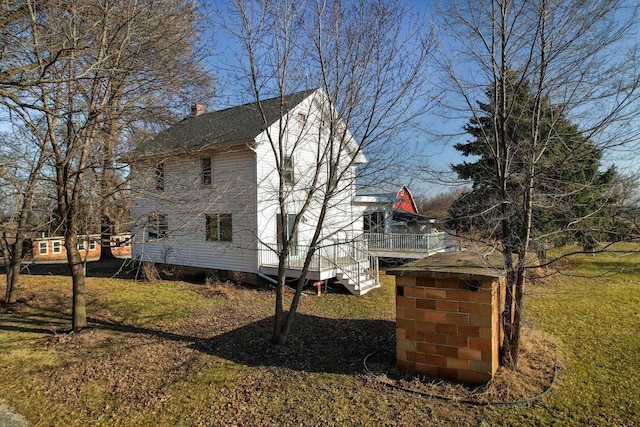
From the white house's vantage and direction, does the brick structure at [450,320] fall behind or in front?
in front

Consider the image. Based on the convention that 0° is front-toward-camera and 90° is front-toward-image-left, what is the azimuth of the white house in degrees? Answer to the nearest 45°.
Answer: approximately 315°

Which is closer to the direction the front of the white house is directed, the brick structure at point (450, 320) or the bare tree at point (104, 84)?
the brick structure

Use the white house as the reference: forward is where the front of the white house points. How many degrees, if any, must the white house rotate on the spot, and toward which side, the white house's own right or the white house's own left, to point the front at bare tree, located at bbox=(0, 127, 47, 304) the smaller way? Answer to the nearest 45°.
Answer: approximately 90° to the white house's own right

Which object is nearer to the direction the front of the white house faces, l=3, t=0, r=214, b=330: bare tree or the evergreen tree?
the evergreen tree

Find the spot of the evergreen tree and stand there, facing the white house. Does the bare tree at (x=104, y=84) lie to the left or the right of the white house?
left
